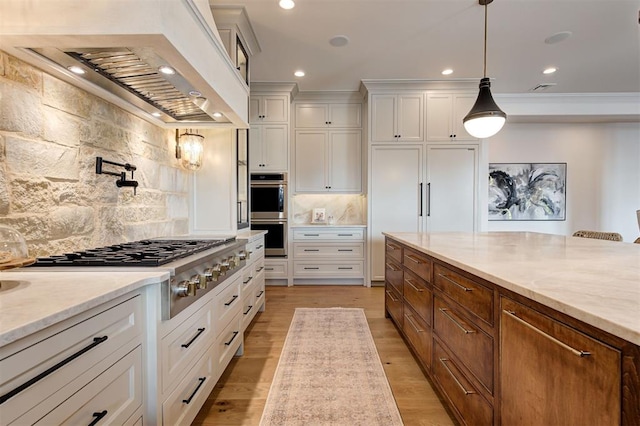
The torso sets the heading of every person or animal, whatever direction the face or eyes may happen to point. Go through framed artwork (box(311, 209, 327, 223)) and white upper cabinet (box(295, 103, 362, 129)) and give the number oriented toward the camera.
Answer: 2

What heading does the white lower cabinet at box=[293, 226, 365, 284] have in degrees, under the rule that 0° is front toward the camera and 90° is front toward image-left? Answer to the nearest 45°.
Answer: approximately 0°

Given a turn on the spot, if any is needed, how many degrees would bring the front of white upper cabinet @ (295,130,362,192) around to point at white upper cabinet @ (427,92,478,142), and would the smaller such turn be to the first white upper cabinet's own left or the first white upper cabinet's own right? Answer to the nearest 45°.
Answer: approximately 90° to the first white upper cabinet's own left

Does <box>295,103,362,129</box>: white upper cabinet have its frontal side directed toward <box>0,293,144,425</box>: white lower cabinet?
yes

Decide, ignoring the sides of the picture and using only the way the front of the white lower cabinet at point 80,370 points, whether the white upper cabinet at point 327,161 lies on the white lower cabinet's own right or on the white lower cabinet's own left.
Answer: on the white lower cabinet's own left

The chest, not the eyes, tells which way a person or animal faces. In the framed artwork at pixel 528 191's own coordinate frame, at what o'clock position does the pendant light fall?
The pendant light is roughly at 12 o'clock from the framed artwork.

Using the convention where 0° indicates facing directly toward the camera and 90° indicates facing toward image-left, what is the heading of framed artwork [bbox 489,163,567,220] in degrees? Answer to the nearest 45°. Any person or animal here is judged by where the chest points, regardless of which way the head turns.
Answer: approximately 0°

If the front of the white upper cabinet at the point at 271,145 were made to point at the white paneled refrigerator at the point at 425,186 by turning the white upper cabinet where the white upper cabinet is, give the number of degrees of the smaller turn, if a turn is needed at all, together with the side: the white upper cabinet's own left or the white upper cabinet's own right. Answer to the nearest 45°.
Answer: approximately 90° to the white upper cabinet's own left

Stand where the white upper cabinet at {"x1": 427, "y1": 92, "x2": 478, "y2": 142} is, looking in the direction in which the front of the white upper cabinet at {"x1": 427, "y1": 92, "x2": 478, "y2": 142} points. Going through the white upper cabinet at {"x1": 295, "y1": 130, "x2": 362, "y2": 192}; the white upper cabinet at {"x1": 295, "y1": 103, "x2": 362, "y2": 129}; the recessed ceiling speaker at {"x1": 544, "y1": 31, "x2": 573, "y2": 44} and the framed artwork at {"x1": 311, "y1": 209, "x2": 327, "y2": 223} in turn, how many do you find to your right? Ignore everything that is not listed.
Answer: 3
